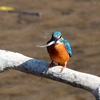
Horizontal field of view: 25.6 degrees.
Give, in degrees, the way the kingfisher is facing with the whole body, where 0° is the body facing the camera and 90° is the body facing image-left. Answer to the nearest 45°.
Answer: approximately 45°
